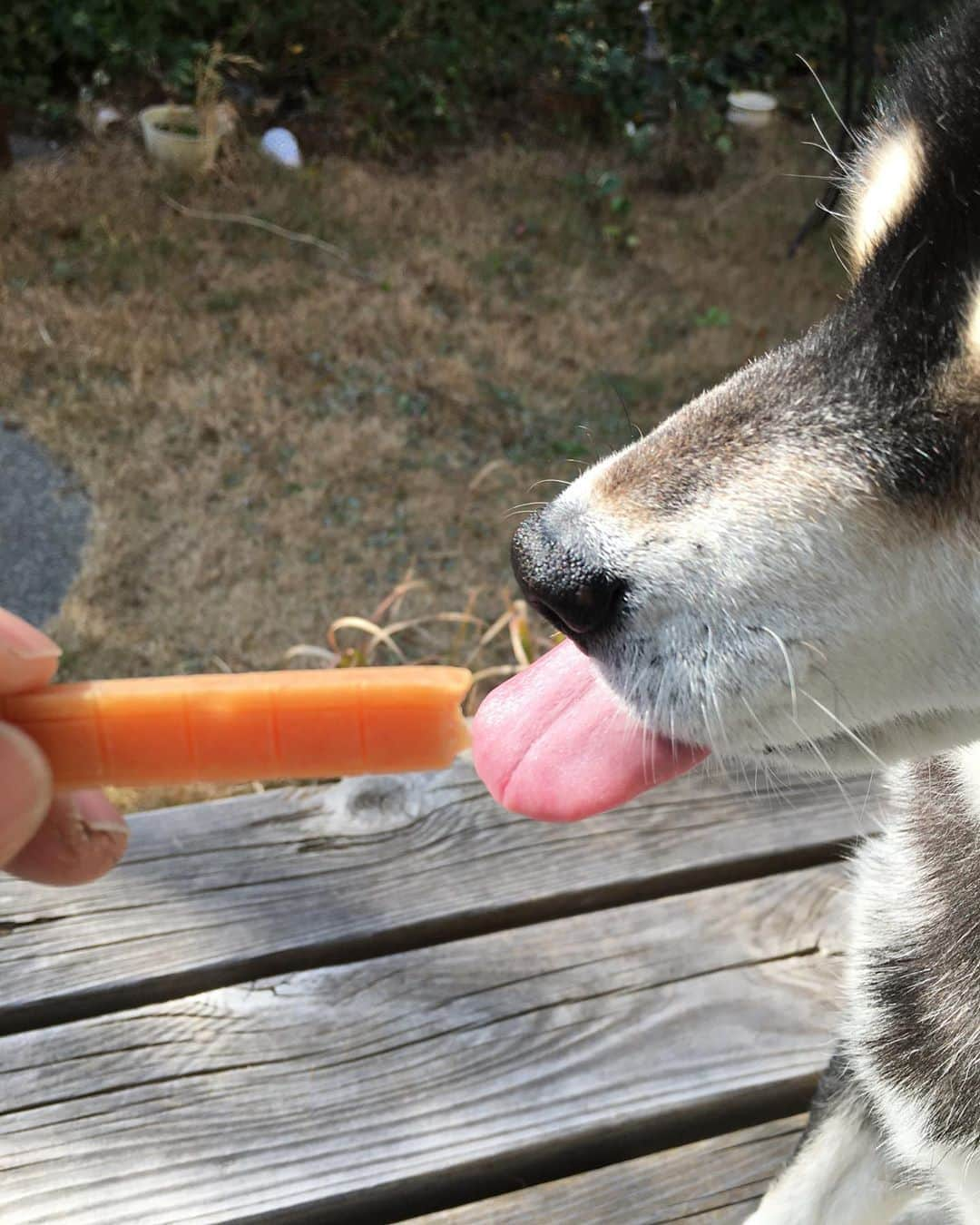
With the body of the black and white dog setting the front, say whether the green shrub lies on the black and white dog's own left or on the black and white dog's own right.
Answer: on the black and white dog's own right

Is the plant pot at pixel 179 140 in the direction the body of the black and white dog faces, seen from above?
no

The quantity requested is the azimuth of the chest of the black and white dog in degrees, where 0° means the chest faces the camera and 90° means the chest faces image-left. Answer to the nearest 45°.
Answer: approximately 90°

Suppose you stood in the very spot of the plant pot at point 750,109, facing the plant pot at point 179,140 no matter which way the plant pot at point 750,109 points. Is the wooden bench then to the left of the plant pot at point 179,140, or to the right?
left

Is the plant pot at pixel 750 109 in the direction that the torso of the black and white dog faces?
no
